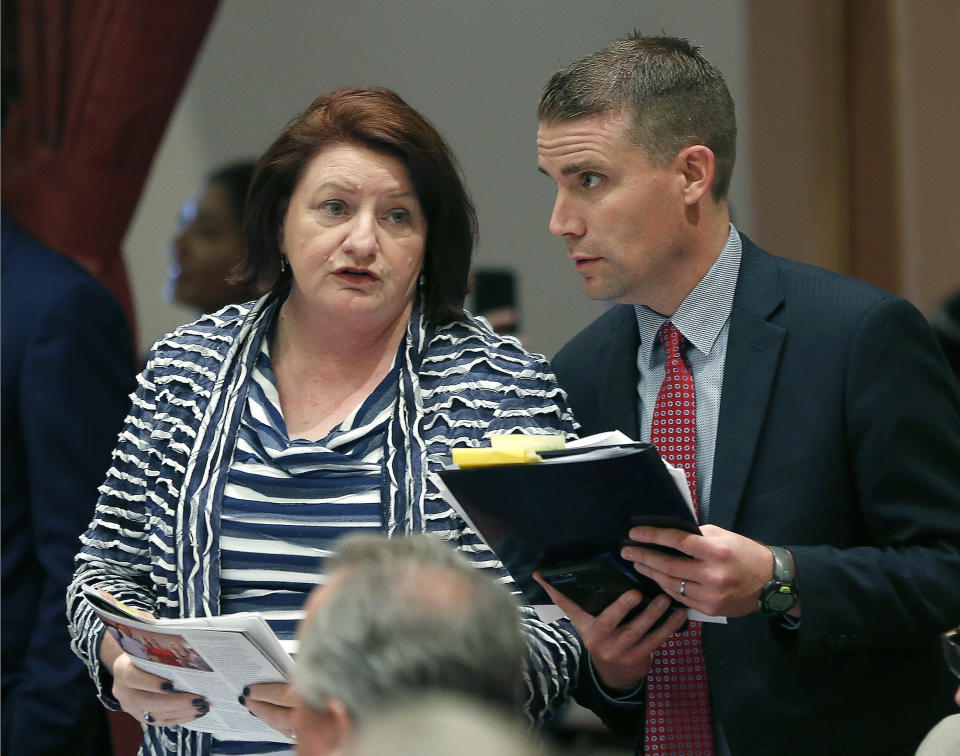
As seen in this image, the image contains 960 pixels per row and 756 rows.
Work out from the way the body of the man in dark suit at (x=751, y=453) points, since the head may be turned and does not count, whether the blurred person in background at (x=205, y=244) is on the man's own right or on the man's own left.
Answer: on the man's own right

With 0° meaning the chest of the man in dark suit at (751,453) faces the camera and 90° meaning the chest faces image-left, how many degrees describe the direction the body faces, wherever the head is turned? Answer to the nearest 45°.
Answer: approximately 45°

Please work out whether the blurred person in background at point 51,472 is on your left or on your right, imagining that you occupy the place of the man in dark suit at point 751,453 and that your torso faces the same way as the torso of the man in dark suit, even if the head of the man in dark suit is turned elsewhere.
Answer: on your right

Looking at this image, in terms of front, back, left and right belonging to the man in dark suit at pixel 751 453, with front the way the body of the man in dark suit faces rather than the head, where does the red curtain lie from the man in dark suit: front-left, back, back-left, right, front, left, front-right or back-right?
right
